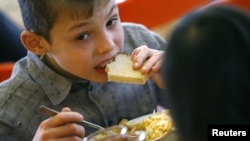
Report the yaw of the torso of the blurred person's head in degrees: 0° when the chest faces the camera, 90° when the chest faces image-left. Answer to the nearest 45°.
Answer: approximately 180°

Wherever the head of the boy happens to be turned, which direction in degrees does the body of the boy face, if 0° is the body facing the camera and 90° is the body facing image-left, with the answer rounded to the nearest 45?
approximately 315°

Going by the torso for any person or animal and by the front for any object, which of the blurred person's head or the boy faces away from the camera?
the blurred person's head

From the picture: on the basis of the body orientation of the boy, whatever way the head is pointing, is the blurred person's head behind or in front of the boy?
in front

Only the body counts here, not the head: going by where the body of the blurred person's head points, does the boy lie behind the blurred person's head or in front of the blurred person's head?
in front

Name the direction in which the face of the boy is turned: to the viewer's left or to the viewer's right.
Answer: to the viewer's right

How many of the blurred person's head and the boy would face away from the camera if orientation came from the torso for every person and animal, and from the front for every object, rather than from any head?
1
